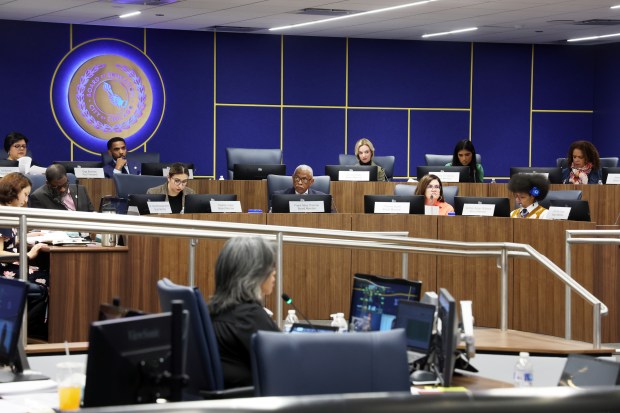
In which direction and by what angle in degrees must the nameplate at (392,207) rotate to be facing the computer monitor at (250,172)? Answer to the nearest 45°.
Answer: approximately 135° to its right

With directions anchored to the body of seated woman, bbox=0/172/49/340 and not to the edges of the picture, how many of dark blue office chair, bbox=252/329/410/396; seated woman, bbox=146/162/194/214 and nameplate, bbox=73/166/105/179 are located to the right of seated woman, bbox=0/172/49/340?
1

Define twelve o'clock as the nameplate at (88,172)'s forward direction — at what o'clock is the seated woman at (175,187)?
The seated woman is roughly at 11 o'clock from the nameplate.

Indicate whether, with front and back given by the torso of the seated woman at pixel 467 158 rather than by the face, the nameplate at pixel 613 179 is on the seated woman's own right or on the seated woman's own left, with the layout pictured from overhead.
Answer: on the seated woman's own left

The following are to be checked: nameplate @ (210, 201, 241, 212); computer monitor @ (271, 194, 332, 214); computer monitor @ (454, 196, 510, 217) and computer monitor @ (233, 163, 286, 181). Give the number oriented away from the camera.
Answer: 3

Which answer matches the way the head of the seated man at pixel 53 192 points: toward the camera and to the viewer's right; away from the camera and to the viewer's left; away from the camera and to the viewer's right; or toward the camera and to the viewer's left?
toward the camera and to the viewer's right

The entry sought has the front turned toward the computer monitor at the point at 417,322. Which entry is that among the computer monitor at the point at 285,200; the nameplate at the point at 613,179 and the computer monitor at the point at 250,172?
the nameplate

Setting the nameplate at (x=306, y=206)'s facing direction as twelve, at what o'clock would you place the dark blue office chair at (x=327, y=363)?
The dark blue office chair is roughly at 12 o'clock from the nameplate.

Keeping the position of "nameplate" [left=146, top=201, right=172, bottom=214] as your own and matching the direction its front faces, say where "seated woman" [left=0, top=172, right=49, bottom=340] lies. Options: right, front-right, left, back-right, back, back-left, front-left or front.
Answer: front-right

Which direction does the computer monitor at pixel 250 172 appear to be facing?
away from the camera

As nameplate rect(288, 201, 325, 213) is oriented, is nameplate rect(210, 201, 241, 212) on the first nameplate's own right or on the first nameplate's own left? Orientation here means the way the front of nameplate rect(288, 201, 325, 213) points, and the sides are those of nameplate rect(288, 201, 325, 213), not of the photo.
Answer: on the first nameplate's own right
